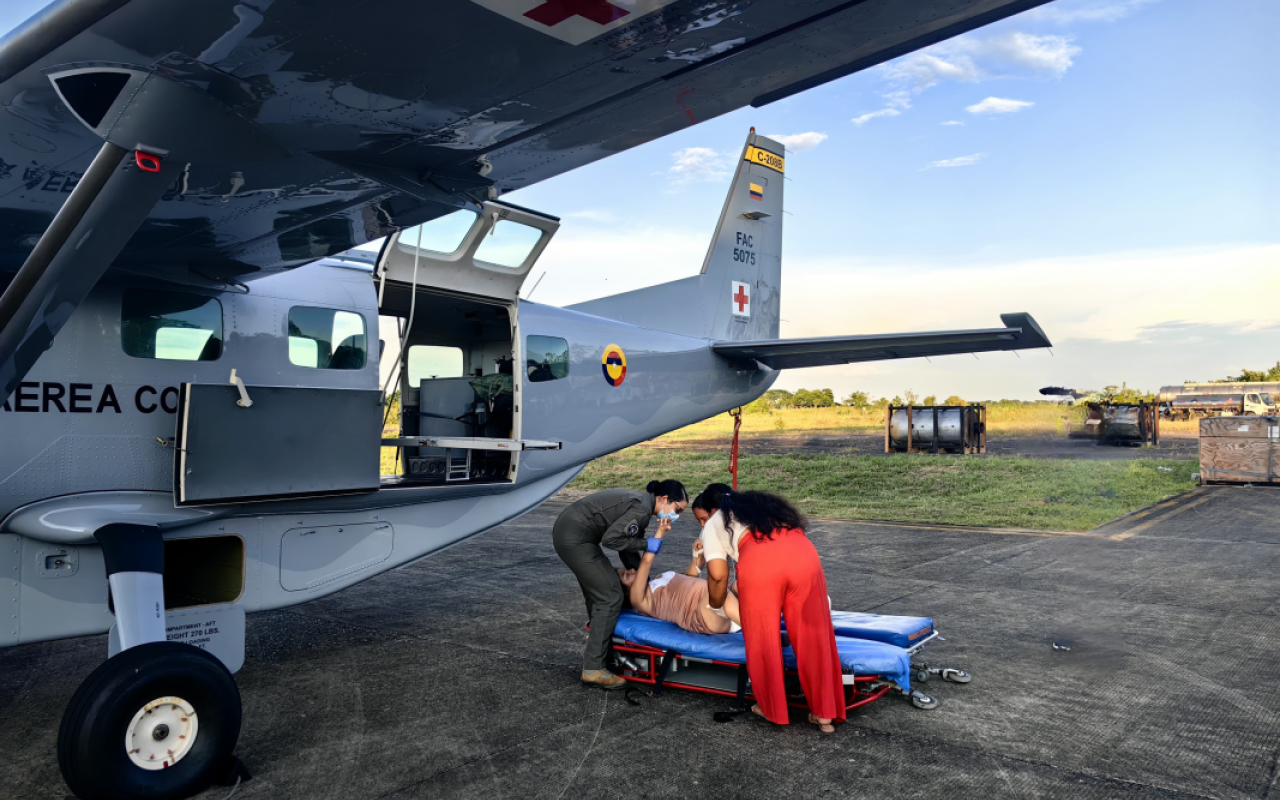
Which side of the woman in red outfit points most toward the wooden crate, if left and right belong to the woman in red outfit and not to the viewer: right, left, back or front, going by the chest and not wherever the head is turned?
right

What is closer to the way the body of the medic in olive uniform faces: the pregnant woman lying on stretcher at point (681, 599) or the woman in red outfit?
the pregnant woman lying on stretcher

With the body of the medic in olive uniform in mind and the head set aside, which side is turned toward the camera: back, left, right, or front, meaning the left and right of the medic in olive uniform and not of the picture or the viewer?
right

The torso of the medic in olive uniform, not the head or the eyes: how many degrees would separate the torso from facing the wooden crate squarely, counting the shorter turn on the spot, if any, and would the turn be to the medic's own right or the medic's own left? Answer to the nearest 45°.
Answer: approximately 45° to the medic's own left

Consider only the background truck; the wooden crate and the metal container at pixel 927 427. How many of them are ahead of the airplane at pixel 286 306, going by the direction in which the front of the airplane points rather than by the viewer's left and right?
0

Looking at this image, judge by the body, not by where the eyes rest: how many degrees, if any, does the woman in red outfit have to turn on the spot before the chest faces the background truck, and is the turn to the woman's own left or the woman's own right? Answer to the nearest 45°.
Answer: approximately 90° to the woman's own right

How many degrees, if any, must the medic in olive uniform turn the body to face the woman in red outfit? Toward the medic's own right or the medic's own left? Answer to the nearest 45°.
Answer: approximately 45° to the medic's own right

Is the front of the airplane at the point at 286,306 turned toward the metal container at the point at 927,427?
no

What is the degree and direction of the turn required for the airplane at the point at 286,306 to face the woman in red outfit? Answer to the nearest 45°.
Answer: approximately 135° to its left

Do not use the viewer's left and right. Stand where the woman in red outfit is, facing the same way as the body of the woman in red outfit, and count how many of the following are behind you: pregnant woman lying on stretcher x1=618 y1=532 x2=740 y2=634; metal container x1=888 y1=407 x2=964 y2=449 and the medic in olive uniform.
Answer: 0

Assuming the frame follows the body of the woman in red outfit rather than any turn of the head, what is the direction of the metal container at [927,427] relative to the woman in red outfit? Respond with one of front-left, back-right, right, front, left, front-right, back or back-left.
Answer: front-right

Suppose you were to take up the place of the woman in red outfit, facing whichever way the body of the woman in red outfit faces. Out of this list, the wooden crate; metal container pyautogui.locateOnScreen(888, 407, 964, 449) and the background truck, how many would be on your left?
0

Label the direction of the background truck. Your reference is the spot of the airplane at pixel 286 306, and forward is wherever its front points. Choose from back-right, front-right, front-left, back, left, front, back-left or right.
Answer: back

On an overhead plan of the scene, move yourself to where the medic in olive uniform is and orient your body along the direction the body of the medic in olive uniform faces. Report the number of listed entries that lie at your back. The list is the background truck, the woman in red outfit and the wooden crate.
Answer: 0

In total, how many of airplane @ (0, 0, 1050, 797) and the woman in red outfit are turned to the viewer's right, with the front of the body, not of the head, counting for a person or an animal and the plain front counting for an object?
0

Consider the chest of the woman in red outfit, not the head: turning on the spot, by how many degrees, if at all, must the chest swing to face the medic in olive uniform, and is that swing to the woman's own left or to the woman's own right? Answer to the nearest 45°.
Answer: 0° — they already face them

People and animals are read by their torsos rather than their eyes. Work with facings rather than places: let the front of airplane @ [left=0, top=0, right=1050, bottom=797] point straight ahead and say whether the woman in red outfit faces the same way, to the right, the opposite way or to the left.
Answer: to the right

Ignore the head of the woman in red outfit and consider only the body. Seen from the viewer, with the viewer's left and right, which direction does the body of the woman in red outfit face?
facing away from the viewer and to the left of the viewer
